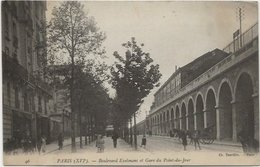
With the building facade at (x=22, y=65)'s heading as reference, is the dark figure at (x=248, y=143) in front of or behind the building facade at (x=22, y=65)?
in front
